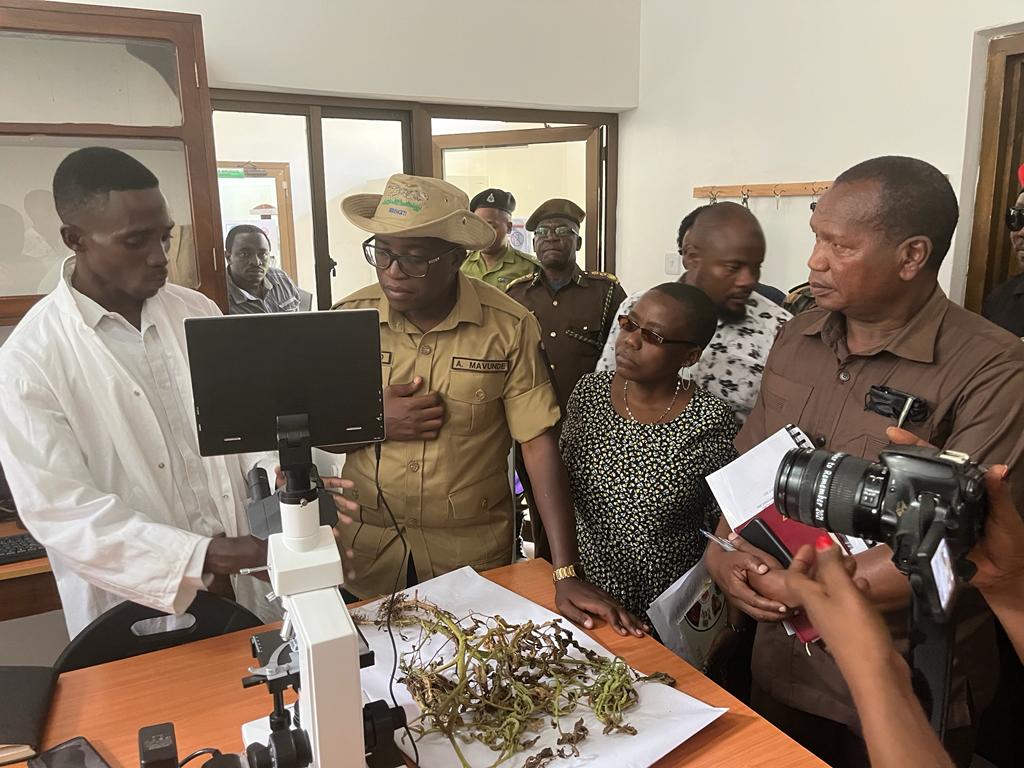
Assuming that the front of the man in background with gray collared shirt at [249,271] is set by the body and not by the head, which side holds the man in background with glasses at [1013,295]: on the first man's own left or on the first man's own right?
on the first man's own left

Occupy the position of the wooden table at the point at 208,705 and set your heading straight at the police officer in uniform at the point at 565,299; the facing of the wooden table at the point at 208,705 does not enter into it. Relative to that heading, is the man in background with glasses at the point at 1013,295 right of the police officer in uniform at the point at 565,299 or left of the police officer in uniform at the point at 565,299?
right

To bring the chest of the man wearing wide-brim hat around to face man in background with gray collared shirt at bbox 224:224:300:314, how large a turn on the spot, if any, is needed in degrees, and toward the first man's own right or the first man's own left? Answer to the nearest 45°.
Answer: approximately 90° to the first man's own right

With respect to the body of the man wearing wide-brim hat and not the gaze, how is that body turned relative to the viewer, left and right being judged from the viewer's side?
facing the viewer and to the left of the viewer

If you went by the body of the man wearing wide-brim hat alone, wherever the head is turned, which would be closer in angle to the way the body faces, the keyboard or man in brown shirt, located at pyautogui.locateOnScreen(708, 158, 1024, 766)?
the keyboard

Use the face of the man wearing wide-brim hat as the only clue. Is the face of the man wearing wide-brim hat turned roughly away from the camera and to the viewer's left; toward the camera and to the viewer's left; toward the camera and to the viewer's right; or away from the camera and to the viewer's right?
toward the camera and to the viewer's left

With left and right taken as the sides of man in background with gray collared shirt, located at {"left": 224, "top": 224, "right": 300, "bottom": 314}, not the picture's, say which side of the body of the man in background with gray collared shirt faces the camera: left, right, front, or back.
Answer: front

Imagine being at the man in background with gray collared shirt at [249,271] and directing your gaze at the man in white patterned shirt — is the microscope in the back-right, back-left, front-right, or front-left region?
front-right

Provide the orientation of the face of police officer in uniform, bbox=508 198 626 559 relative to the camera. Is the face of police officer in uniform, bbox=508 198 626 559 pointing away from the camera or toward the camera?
toward the camera

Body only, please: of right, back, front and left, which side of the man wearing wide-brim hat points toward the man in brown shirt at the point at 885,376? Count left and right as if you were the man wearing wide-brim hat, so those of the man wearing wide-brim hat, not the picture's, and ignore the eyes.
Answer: left

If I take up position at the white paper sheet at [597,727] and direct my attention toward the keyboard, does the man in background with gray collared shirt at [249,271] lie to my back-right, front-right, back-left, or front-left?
front-right

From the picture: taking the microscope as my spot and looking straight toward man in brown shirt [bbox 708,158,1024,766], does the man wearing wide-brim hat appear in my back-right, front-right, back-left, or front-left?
front-left

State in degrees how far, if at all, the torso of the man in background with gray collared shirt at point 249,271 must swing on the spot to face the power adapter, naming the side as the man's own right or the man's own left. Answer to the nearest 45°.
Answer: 0° — they already face it

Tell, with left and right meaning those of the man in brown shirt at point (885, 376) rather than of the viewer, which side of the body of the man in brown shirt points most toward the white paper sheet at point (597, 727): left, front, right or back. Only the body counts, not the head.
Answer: front

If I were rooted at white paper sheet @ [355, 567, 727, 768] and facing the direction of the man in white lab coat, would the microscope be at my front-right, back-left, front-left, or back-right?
front-left
